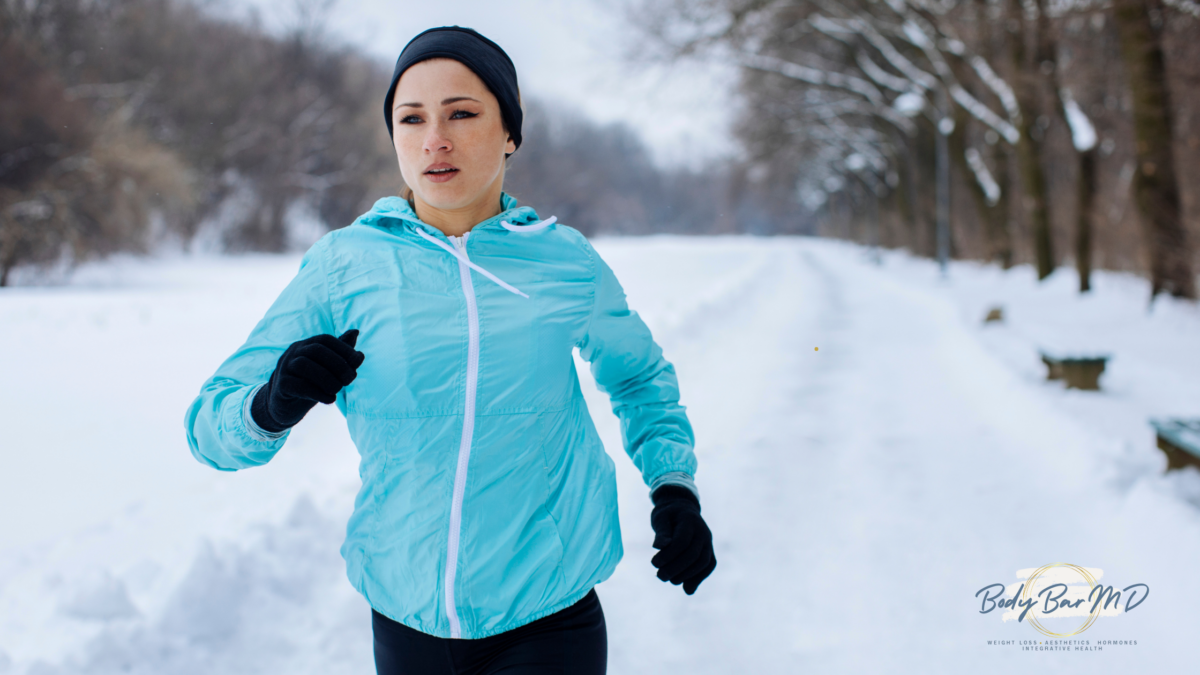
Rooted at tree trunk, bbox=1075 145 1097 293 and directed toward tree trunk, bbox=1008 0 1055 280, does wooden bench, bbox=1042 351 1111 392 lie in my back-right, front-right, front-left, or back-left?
back-left

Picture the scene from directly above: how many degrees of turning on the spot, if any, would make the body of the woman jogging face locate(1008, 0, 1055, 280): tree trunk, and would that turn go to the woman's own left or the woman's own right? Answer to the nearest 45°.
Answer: approximately 135° to the woman's own left

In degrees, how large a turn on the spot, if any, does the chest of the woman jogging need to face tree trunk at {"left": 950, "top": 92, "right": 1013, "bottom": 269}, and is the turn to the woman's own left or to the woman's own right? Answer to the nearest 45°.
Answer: approximately 135° to the woman's own left

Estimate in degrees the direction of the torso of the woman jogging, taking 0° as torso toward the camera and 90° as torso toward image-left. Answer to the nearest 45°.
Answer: approximately 0°

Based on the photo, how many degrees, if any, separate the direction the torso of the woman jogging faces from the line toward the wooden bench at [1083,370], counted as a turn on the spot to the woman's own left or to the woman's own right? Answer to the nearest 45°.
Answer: approximately 135° to the woman's own left
